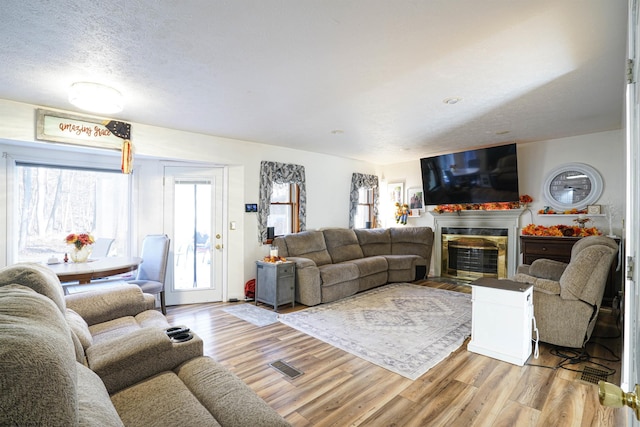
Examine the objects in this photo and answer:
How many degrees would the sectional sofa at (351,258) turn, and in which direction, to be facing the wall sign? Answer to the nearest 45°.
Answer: approximately 90° to its right

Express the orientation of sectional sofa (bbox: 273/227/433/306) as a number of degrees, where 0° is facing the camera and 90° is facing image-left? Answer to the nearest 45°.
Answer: approximately 315°

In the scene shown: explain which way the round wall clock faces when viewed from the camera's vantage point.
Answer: facing the viewer

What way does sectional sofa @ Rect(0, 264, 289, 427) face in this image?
to the viewer's right

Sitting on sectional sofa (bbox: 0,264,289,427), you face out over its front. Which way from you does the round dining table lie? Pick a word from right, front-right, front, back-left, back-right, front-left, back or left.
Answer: left

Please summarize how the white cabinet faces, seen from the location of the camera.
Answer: facing the viewer and to the left of the viewer

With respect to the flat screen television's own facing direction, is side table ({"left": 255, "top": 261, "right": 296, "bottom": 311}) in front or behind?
in front

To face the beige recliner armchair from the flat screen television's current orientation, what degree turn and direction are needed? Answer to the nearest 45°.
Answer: approximately 45° to its left

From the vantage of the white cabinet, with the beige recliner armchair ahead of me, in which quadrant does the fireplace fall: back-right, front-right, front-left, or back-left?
front-left

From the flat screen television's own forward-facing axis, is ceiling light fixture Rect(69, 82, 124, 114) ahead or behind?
ahead

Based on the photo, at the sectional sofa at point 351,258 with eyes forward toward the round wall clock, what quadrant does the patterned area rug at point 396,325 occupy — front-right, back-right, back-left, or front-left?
front-right

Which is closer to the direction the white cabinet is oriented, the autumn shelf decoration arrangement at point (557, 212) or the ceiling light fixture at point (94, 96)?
the ceiling light fixture

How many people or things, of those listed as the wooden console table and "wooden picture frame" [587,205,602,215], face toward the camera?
2

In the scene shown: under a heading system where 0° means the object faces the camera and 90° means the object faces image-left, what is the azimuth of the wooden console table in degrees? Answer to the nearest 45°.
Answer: approximately 0°

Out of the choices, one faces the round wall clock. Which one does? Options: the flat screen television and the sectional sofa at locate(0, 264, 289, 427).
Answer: the sectional sofa

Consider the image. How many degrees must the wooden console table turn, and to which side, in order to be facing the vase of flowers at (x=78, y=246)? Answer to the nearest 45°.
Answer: approximately 45° to its right

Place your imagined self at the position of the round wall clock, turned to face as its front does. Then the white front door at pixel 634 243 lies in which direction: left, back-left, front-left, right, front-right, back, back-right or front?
front

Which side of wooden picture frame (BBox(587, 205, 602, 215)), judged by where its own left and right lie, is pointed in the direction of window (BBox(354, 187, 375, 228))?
right

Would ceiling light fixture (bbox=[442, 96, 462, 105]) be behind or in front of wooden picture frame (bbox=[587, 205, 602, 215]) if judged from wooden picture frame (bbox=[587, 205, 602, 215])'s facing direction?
in front

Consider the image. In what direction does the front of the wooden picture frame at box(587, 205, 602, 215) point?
toward the camera

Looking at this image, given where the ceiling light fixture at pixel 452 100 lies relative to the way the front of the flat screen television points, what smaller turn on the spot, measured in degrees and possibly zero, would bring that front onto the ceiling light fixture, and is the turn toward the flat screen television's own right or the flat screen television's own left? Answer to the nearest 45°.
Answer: approximately 45° to the flat screen television's own left
